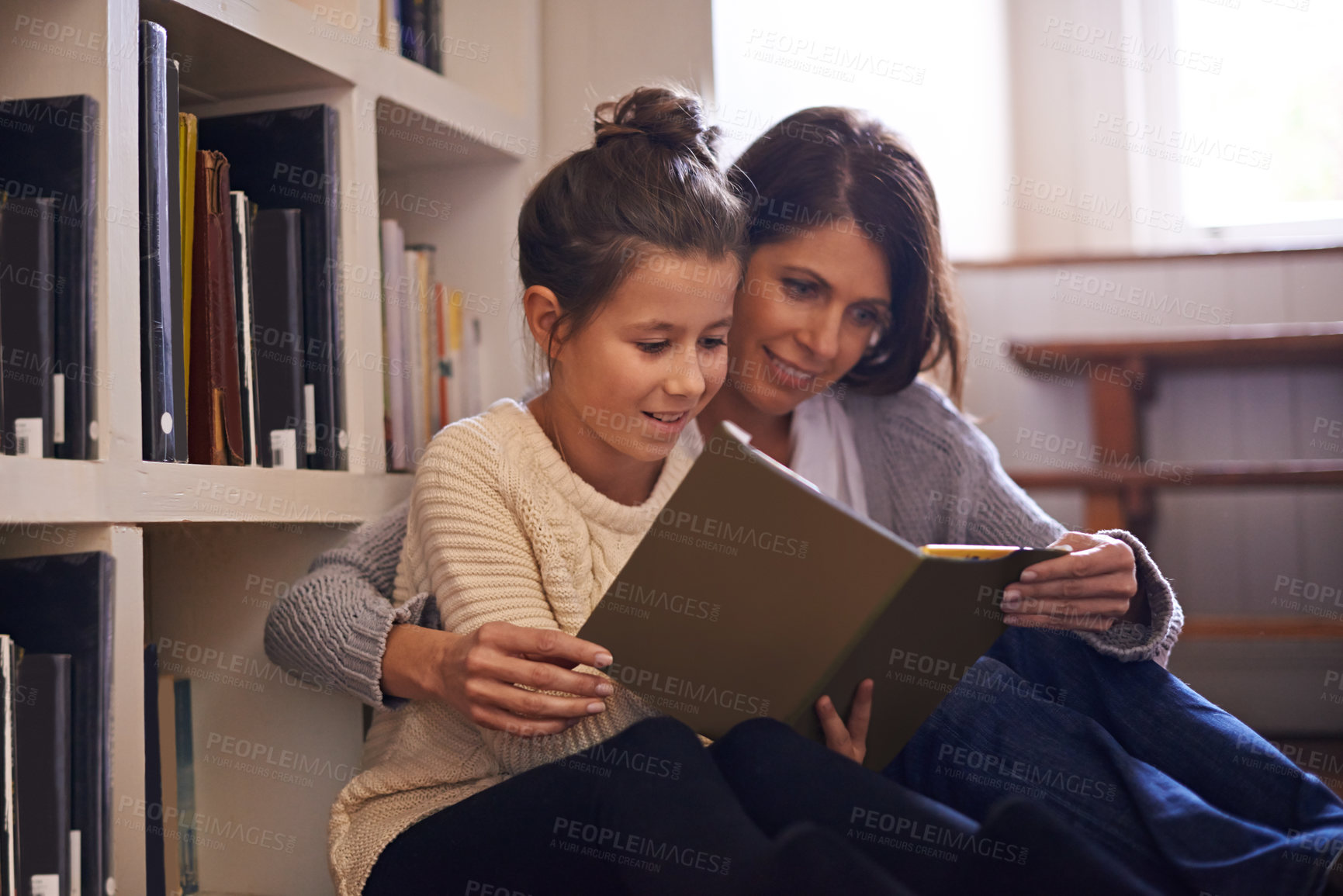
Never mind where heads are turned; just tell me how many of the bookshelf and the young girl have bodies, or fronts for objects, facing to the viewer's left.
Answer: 0

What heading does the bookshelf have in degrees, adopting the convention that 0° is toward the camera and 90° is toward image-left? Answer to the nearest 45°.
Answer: approximately 315°

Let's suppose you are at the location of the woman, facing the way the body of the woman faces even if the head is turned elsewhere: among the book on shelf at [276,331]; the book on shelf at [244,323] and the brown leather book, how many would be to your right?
3

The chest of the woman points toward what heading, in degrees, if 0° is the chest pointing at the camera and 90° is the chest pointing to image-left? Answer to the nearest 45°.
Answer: approximately 0°

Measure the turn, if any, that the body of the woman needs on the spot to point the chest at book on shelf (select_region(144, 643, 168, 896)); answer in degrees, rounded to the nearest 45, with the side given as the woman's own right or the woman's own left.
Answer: approximately 90° to the woman's own right

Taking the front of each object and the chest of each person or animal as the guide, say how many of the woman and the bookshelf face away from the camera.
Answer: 0

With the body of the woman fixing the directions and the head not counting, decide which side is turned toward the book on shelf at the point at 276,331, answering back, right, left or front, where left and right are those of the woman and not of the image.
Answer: right

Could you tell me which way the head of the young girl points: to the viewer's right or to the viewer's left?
to the viewer's right

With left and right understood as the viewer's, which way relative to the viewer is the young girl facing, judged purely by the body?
facing the viewer and to the right of the viewer
